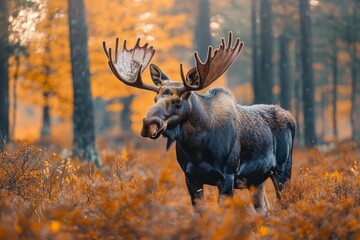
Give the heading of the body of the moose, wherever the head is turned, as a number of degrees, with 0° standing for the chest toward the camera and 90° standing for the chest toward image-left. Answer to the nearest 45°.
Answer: approximately 45°
